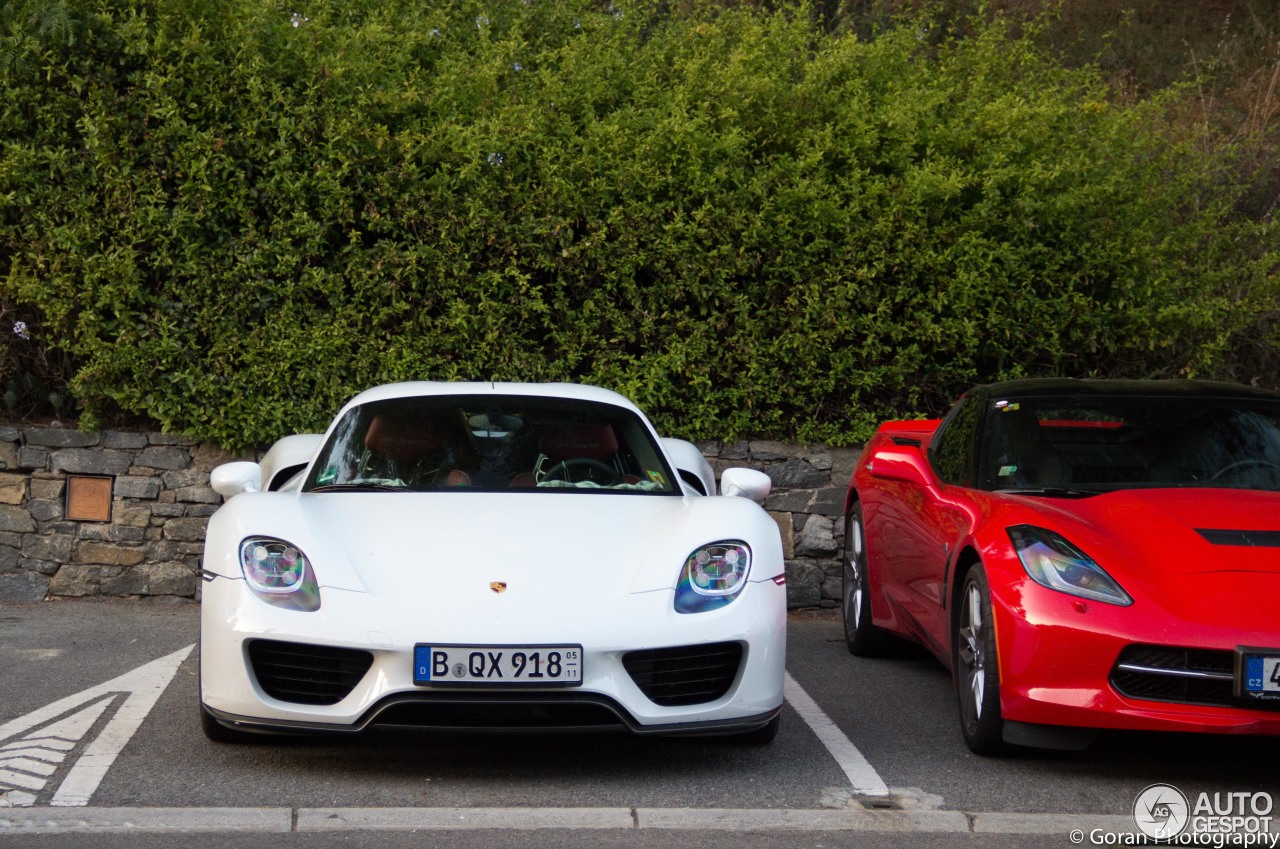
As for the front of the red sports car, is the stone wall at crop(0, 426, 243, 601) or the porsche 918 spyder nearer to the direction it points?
the porsche 918 spyder

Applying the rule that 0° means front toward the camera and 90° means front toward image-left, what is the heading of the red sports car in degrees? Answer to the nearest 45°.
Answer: approximately 0°

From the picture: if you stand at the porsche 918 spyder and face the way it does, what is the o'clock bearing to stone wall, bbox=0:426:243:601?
The stone wall is roughly at 5 o'clock from the porsche 918 spyder.

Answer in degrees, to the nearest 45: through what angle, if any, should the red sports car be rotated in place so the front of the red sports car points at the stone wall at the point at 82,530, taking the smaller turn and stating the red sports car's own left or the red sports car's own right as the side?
approximately 90° to the red sports car's own right

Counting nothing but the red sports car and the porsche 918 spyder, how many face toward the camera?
2

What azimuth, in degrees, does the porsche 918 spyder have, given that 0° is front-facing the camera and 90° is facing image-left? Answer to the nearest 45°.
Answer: approximately 0°

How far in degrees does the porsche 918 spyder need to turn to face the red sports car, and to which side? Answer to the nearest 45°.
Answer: approximately 90° to its left
